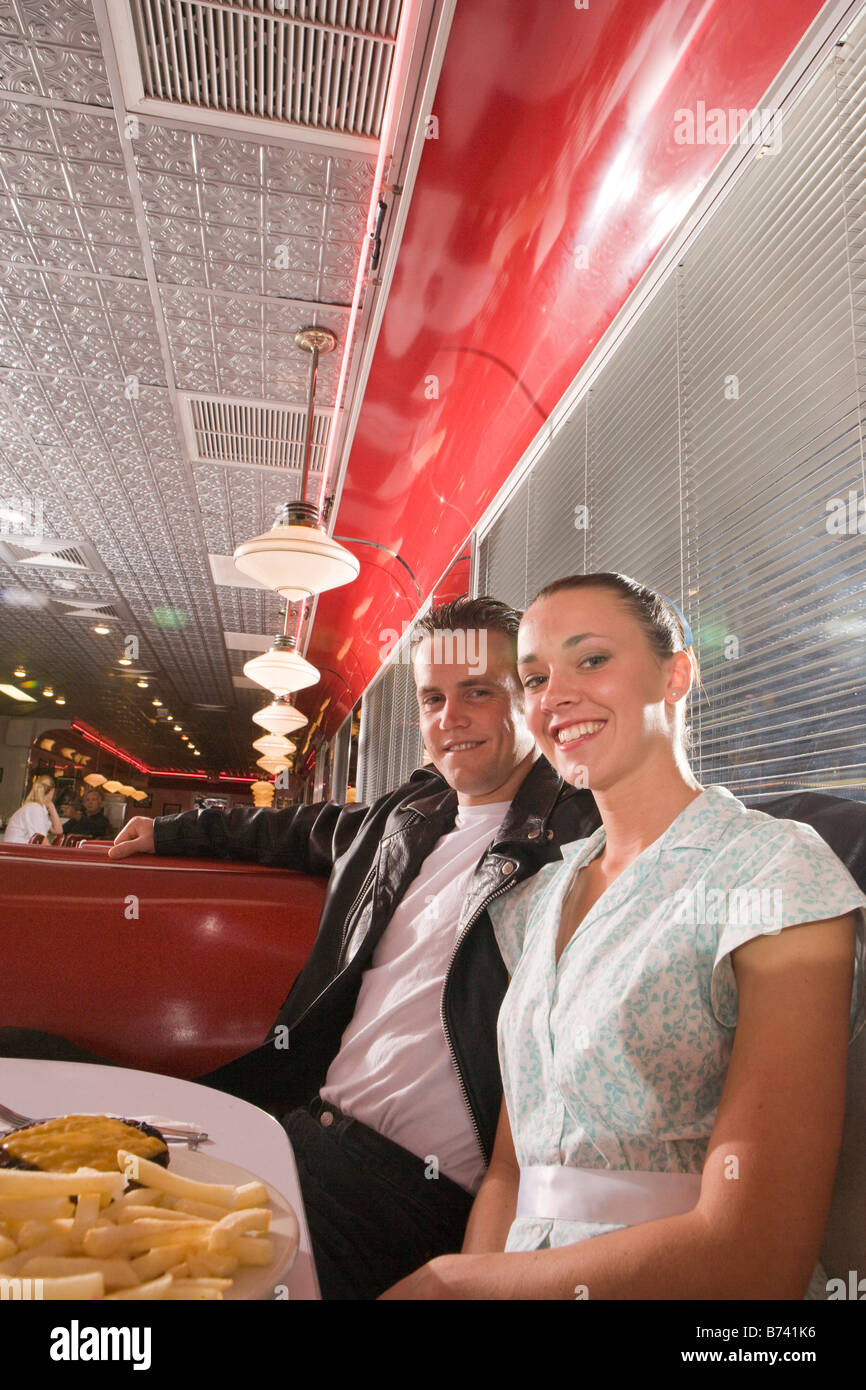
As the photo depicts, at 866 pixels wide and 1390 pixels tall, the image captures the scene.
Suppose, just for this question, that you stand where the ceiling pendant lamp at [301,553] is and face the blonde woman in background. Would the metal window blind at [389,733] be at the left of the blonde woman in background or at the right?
right

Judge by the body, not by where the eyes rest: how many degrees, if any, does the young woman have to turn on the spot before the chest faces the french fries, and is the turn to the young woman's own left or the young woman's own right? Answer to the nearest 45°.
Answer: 0° — they already face it

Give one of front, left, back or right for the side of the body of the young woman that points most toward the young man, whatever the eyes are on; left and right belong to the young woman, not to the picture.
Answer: right

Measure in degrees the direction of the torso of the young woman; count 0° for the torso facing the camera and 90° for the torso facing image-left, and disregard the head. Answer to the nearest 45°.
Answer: approximately 45°

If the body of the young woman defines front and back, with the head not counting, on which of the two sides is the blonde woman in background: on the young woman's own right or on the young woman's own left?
on the young woman's own right

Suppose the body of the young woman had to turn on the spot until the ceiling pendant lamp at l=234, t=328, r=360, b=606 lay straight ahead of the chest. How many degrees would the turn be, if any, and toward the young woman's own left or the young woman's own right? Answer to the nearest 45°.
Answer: approximately 90° to the young woman's own right

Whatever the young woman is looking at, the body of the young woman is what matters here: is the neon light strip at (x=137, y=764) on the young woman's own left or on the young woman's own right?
on the young woman's own right
